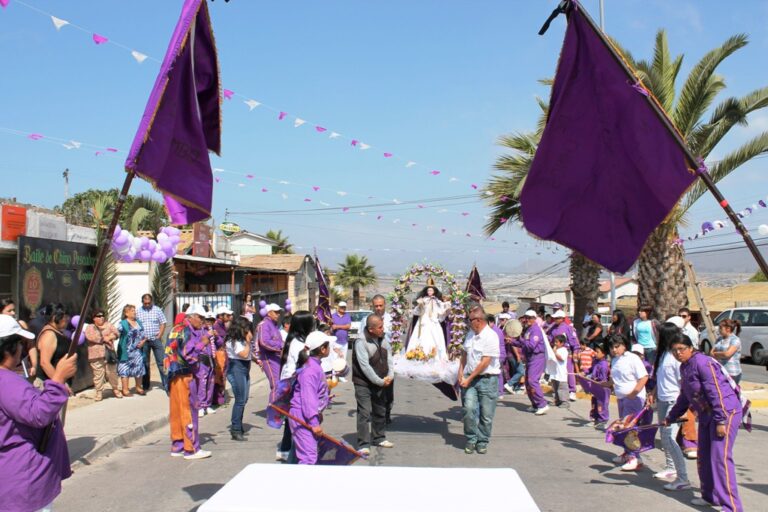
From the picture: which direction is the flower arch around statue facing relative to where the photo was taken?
toward the camera

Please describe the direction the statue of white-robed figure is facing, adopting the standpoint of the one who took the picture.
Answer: facing the viewer

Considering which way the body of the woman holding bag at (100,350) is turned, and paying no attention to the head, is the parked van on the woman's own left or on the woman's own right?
on the woman's own left

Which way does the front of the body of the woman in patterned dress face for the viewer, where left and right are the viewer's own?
facing the viewer and to the right of the viewer

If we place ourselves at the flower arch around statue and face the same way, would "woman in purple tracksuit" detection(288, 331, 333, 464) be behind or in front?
in front

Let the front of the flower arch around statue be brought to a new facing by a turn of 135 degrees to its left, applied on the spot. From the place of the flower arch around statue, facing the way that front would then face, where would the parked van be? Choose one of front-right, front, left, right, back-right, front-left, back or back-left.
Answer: front

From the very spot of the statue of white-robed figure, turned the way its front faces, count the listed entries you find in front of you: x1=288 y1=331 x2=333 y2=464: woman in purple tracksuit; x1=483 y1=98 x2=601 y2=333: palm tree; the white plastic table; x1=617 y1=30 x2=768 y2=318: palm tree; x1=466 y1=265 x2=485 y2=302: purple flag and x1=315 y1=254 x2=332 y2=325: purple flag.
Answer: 2

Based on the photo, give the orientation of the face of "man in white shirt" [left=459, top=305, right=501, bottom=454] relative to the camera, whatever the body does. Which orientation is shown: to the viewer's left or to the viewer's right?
to the viewer's left

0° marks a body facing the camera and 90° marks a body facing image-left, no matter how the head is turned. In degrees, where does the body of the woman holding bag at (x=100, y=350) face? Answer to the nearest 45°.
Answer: approximately 315°
